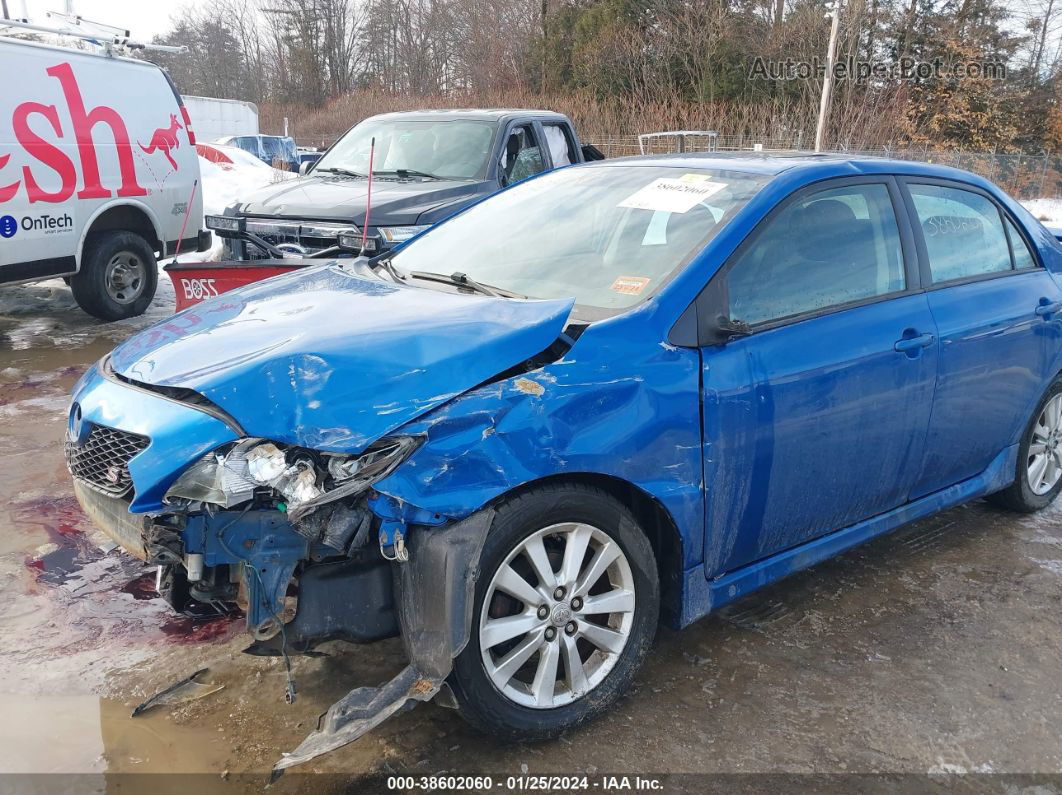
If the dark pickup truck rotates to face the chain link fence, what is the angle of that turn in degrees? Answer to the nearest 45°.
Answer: approximately 180°

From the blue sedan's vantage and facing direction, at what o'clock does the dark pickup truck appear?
The dark pickup truck is roughly at 4 o'clock from the blue sedan.

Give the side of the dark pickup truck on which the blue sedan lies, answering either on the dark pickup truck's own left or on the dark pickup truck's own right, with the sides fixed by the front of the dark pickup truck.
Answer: on the dark pickup truck's own left

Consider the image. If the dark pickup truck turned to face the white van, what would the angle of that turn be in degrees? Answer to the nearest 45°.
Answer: approximately 45° to its right

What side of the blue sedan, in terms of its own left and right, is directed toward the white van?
right

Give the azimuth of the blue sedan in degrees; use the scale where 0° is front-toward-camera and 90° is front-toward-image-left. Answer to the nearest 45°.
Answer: approximately 45°

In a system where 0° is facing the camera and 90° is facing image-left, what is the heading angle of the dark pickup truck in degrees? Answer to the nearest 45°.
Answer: approximately 45°

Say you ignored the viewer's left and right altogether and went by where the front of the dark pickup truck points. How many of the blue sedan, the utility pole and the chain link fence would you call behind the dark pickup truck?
2

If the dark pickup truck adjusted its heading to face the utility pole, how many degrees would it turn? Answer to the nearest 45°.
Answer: approximately 180°

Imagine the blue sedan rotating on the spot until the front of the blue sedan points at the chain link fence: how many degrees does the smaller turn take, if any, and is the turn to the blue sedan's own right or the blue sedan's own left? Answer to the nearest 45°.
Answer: approximately 180°
